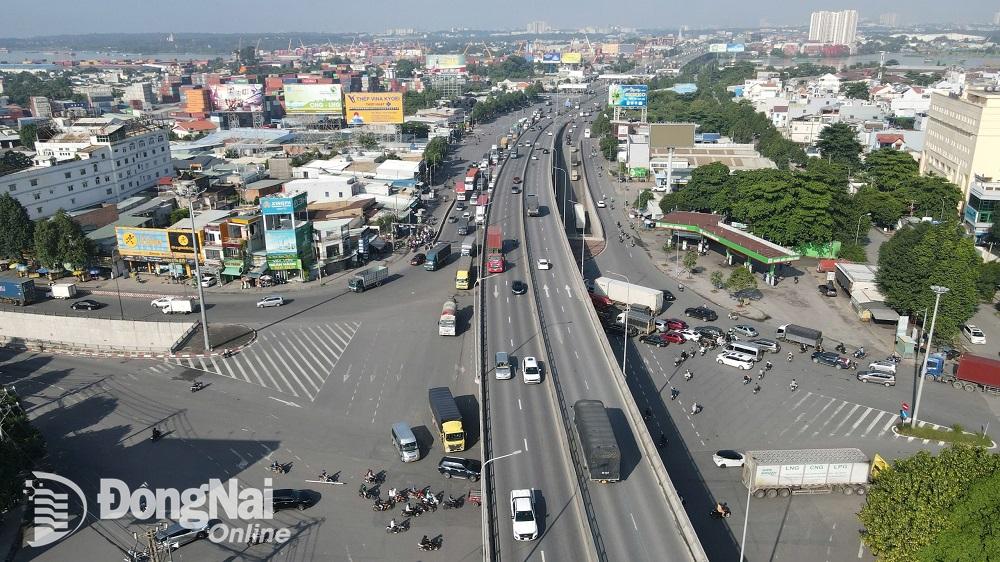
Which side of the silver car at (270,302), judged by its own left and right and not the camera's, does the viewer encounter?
left

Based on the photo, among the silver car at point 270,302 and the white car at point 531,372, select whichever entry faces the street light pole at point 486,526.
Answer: the white car at point 531,372

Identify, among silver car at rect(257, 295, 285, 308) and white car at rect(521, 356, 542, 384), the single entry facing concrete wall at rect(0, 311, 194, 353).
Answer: silver car at rect(257, 295, 285, 308)

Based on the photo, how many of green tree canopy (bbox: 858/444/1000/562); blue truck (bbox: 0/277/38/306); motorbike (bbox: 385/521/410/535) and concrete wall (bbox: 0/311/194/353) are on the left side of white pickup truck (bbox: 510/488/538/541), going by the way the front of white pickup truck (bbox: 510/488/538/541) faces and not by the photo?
1

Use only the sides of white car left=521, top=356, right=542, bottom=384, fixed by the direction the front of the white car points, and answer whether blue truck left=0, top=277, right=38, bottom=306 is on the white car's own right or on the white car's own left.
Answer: on the white car's own right

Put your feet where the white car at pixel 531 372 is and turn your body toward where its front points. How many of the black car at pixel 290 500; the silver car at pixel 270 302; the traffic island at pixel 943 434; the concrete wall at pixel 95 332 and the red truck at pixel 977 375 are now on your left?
2

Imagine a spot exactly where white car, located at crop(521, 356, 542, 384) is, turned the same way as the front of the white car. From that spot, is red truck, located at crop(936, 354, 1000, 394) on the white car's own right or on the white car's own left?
on the white car's own left

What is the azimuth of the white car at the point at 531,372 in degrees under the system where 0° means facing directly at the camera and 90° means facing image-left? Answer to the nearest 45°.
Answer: approximately 0°

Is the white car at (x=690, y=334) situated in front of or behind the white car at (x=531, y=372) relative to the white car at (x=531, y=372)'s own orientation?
behind

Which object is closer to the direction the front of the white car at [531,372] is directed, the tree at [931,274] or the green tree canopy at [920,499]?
the green tree canopy

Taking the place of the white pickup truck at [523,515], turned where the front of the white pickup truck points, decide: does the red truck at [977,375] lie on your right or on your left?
on your left

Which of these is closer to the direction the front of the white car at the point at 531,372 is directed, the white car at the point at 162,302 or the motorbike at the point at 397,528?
the motorbike

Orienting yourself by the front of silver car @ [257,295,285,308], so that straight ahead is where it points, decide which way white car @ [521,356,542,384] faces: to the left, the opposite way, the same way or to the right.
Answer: to the left

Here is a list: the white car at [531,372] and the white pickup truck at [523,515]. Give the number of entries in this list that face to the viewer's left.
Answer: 0

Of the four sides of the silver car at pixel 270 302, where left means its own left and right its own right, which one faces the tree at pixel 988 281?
back

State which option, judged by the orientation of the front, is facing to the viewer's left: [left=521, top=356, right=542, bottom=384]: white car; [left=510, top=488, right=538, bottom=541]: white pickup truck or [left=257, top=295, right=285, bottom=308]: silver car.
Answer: [left=257, top=295, right=285, bottom=308]: silver car
